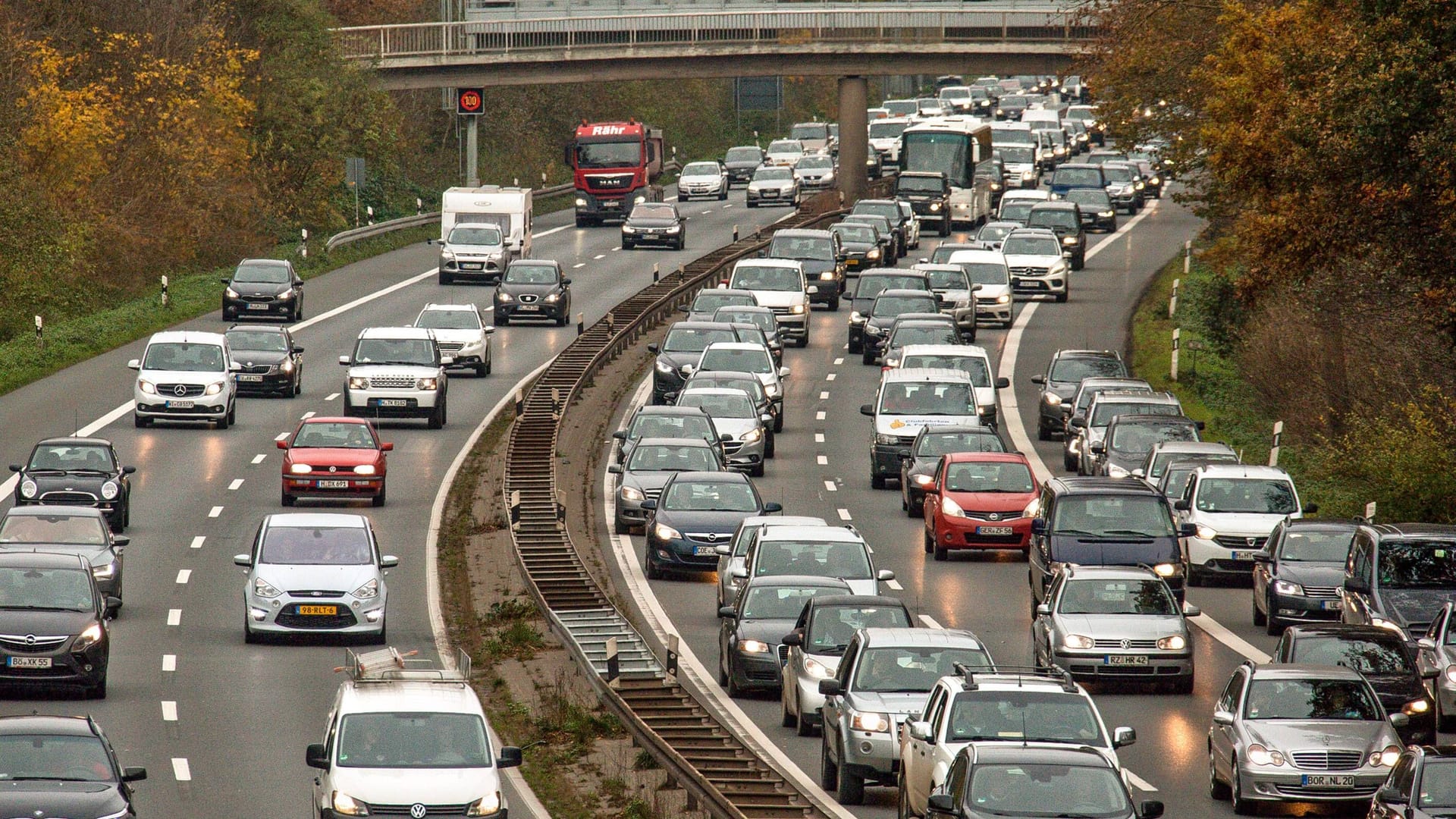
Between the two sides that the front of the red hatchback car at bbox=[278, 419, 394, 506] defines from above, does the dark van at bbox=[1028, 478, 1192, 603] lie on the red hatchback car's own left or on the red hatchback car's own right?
on the red hatchback car's own left

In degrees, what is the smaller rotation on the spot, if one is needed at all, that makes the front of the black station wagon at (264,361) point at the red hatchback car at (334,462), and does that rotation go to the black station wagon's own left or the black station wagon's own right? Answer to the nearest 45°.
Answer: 0° — it already faces it

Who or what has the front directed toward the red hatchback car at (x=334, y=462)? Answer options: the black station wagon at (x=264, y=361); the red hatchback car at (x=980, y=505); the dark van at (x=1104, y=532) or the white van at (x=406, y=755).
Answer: the black station wagon

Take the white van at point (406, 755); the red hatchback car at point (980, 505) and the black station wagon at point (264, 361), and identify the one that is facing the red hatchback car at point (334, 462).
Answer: the black station wagon

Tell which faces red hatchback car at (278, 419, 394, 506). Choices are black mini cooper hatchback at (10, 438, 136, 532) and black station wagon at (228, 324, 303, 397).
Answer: black station wagon at (228, 324, 303, 397)

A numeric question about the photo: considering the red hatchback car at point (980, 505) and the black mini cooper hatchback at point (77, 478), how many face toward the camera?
2

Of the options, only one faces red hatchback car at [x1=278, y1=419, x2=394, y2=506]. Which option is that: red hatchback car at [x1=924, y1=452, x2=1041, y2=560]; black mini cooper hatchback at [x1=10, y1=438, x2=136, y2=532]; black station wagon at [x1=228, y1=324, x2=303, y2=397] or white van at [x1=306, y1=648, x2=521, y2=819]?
black station wagon at [x1=228, y1=324, x2=303, y2=397]

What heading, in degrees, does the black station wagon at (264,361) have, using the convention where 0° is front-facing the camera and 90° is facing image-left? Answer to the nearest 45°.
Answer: approximately 0°

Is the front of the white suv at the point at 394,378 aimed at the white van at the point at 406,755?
yes

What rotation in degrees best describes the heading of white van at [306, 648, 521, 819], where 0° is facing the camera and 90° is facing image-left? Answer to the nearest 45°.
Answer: approximately 0°

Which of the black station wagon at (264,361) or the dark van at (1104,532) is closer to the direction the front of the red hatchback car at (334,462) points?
the dark van

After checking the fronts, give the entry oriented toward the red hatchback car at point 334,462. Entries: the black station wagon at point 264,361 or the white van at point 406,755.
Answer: the black station wagon

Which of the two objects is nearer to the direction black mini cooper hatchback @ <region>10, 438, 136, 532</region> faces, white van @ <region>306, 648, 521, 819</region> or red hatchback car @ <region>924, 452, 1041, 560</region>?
the white van

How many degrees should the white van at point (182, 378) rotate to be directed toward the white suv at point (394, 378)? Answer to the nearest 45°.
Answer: approximately 90° to its left
